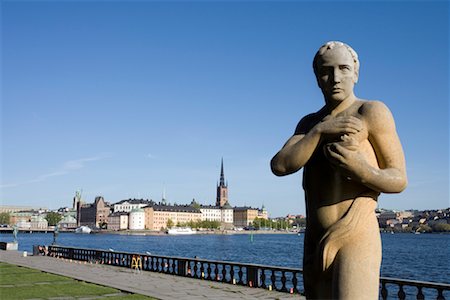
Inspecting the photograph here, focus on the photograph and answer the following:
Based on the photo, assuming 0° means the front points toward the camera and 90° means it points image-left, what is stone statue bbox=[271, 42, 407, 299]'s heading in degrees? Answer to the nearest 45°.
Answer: approximately 45°
